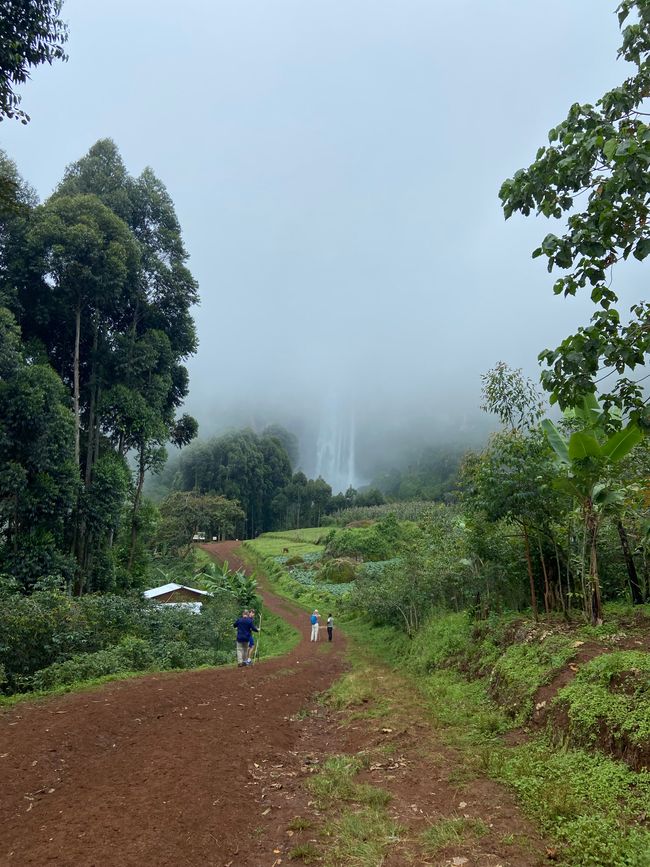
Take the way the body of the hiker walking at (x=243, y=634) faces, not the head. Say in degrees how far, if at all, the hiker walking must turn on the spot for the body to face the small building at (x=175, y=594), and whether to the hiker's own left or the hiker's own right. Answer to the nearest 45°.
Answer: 0° — they already face it

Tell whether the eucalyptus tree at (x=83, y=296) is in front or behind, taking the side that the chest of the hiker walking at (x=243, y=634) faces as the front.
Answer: in front

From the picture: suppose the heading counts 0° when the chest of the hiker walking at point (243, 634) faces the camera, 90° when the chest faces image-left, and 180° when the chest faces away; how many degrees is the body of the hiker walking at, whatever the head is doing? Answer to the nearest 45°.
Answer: approximately 180°

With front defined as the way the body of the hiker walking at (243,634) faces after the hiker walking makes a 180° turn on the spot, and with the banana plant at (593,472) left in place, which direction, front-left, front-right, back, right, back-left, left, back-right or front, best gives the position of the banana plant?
front-left

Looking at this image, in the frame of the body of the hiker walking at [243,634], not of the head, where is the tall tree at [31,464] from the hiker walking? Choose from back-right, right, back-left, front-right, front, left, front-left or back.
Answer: front-left
